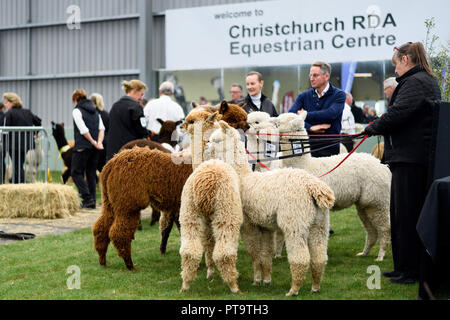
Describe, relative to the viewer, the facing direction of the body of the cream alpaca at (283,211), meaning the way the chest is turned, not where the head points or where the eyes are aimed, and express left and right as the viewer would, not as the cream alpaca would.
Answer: facing away from the viewer and to the left of the viewer

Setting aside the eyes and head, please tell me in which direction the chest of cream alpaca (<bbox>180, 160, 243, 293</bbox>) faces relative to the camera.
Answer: away from the camera

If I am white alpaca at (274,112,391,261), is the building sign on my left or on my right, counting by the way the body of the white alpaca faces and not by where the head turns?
on my right

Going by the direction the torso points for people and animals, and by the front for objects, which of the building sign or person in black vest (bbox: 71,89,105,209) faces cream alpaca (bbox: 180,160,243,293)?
the building sign

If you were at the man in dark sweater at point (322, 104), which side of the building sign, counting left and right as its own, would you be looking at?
front

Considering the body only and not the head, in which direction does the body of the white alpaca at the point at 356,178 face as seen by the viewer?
to the viewer's left

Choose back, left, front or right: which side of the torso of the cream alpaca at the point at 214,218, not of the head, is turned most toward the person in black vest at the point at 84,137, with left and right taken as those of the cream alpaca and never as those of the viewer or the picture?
front

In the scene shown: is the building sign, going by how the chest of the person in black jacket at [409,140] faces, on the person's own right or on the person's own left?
on the person's own right

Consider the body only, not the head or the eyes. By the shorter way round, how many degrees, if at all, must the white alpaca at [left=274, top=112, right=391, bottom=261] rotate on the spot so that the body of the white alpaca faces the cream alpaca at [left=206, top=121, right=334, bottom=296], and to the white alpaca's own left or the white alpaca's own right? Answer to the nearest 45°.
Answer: approximately 90° to the white alpaca's own left

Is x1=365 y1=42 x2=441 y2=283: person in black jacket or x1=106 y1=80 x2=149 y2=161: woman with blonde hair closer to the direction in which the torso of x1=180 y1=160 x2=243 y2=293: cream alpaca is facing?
the woman with blonde hair

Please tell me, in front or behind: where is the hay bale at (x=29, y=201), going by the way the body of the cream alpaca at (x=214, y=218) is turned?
in front

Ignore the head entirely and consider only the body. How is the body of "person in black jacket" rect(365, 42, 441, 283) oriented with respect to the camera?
to the viewer's left

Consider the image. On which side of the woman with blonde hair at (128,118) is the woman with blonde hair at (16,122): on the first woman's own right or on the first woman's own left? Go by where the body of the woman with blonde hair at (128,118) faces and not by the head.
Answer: on the first woman's own left
